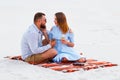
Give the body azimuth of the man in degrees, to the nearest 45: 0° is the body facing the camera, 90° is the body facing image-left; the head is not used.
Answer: approximately 270°

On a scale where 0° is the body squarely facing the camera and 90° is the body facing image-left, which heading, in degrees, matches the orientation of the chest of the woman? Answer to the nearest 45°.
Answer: approximately 45°

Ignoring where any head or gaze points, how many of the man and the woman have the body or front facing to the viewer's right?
1
